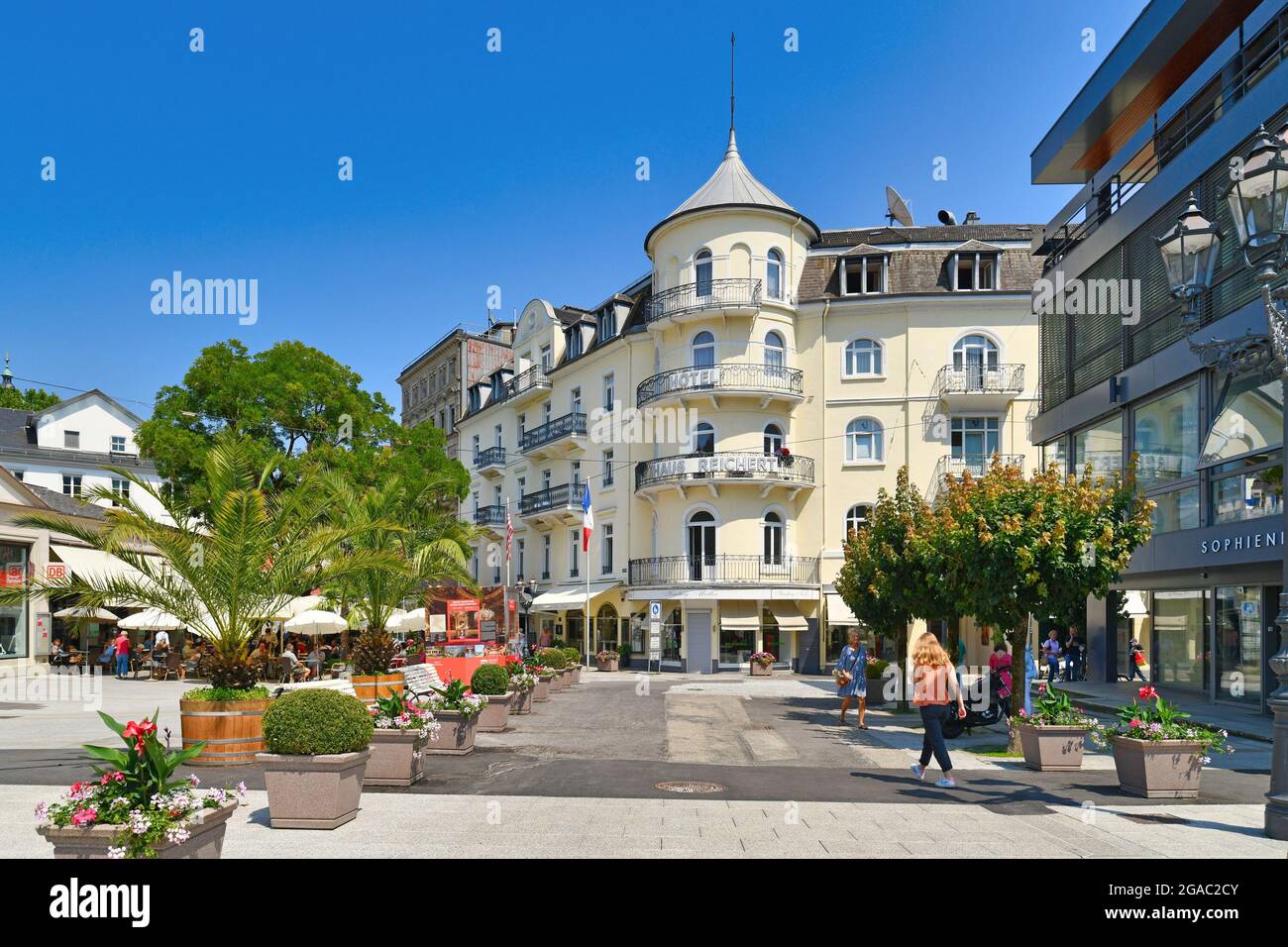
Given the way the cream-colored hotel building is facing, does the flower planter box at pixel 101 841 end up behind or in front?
in front

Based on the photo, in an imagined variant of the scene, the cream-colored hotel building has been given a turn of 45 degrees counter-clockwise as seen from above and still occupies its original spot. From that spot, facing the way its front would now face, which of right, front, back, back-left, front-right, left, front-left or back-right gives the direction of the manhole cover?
front-right

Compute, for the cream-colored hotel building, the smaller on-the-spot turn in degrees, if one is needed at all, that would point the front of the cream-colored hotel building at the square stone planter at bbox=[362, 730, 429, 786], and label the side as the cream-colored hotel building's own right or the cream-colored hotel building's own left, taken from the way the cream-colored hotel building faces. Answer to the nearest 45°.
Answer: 0° — it already faces it

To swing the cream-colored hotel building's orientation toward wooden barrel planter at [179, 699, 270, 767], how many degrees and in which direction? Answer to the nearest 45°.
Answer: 0° — it already faces it

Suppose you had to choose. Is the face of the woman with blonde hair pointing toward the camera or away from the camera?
away from the camera

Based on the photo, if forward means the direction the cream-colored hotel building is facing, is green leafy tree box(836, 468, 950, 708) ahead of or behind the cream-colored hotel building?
ahead

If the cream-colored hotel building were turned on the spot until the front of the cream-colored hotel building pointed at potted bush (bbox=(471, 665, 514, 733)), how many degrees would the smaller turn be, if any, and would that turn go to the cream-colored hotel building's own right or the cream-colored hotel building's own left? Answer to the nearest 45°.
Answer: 0° — it already faces it

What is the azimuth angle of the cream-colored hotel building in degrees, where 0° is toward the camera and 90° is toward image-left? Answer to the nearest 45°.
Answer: approximately 0°

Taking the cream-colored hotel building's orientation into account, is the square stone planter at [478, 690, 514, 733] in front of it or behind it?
in front

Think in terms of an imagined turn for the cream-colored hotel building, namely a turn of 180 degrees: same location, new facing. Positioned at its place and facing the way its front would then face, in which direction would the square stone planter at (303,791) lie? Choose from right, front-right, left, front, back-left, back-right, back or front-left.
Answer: back
